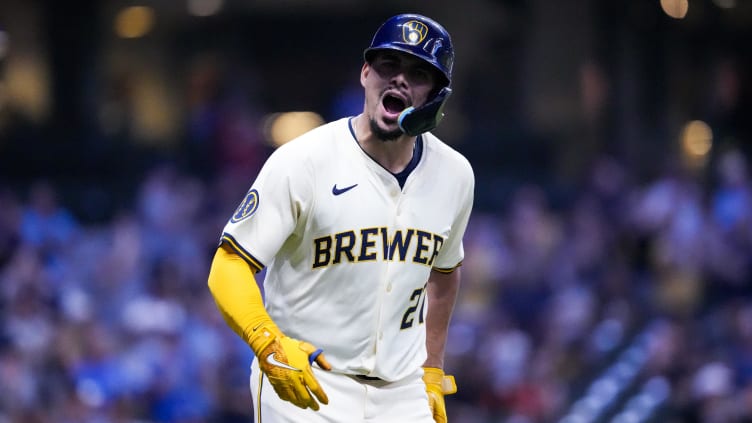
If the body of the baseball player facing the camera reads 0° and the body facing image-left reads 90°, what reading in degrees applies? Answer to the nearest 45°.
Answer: approximately 315°
